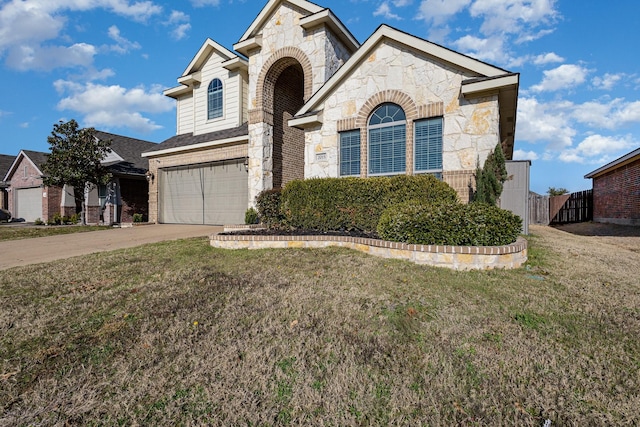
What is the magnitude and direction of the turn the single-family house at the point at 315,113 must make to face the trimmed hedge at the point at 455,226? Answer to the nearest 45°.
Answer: approximately 90° to its left

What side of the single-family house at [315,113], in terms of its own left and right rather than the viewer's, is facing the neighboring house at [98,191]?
right

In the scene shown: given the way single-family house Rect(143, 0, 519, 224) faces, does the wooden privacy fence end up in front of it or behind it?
behind

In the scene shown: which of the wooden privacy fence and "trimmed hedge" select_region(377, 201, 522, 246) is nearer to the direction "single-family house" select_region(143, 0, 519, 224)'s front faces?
the trimmed hedge

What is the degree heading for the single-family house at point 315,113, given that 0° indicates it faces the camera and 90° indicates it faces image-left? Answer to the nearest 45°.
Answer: approximately 45°

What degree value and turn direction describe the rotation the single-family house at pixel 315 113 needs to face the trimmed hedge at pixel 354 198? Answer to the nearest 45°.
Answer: approximately 45° to its left

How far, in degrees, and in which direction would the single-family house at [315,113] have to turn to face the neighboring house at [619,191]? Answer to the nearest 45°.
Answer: approximately 135° to its left
